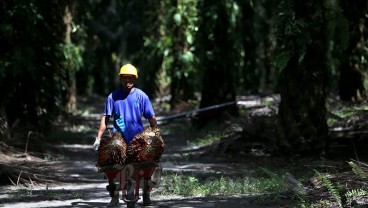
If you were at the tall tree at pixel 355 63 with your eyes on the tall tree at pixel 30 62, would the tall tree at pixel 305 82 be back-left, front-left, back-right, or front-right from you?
front-left

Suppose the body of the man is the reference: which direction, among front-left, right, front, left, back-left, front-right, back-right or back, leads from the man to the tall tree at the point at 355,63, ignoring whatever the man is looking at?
back-left

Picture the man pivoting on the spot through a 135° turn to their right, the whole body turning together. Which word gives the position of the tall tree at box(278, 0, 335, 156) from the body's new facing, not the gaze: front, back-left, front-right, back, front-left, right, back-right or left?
right

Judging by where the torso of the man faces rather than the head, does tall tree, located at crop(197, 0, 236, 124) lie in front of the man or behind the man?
behind

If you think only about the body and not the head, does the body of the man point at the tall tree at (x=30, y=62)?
no

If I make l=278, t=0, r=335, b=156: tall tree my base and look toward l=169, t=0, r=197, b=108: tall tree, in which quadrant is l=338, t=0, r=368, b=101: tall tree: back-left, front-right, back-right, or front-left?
front-right

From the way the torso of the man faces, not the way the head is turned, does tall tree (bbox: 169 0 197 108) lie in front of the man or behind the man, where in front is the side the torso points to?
behind

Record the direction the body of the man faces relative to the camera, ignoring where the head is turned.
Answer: toward the camera

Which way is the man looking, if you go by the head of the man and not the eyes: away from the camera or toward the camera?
toward the camera
